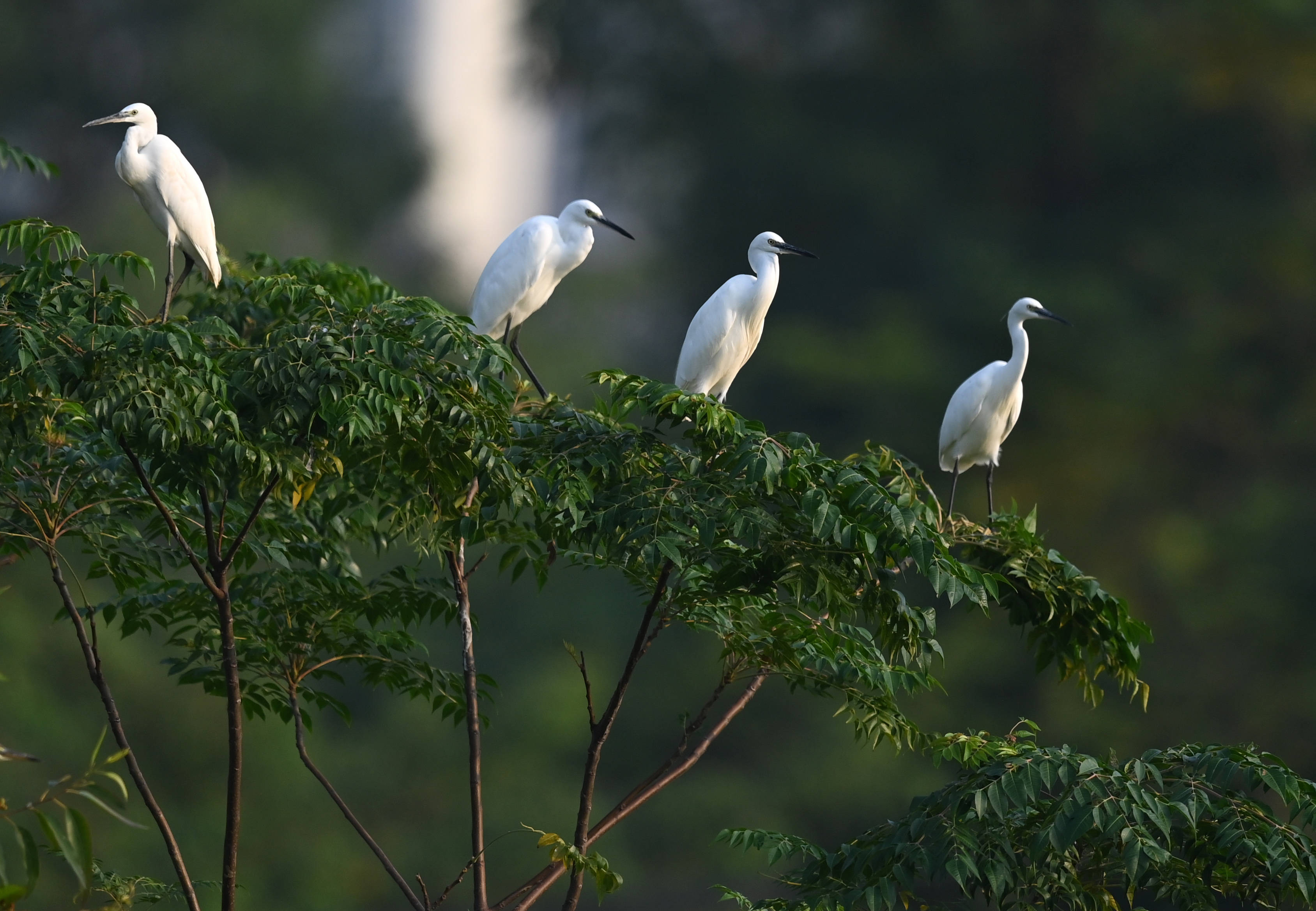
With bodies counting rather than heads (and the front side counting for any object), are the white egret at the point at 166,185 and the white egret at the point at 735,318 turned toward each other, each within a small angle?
no

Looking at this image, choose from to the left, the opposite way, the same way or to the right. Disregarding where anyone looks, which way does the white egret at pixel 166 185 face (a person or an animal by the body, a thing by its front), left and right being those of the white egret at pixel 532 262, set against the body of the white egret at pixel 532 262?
the opposite way

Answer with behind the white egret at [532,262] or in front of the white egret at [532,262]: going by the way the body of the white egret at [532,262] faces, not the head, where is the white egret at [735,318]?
in front

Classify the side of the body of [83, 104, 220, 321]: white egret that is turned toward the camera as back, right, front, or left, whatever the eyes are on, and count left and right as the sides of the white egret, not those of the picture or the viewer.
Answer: left

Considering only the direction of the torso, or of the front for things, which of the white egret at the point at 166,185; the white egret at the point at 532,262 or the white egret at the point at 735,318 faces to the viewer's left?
the white egret at the point at 166,185

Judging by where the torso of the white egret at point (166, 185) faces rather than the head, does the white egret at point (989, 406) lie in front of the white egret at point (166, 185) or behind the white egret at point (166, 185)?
behind

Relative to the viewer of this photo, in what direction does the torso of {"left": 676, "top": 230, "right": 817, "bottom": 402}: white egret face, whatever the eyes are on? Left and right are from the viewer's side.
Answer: facing to the right of the viewer

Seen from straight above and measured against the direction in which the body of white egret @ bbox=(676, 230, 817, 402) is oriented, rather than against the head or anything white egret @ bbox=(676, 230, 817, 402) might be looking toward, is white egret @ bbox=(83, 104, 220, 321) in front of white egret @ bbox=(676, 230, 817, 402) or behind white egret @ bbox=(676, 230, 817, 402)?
behind

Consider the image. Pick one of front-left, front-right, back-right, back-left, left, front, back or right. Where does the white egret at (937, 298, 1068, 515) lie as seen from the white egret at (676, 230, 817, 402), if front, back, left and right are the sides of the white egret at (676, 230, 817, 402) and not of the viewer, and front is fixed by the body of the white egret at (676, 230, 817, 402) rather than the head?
front-left

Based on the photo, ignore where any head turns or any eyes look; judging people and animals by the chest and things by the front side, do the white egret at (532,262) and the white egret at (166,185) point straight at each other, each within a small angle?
no

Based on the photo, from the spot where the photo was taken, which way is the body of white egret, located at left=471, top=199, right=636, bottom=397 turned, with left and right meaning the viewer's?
facing to the right of the viewer

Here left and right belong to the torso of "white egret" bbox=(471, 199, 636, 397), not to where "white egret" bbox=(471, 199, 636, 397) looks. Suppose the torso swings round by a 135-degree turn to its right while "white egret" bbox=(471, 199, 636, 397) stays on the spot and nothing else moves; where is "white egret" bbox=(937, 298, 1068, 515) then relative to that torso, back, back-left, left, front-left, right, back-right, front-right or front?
back-left

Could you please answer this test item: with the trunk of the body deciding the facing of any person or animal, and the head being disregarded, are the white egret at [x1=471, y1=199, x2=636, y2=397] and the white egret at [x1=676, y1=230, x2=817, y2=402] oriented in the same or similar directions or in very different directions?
same or similar directions

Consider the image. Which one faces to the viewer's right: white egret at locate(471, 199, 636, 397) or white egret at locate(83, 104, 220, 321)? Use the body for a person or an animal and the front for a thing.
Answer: white egret at locate(471, 199, 636, 397)

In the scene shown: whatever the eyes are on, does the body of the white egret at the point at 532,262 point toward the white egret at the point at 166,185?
no

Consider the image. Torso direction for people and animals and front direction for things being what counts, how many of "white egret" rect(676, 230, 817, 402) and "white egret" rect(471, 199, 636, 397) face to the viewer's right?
2

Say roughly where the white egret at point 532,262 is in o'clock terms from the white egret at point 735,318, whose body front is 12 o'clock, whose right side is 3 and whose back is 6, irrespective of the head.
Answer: the white egret at point 532,262 is roughly at 7 o'clock from the white egret at point 735,318.

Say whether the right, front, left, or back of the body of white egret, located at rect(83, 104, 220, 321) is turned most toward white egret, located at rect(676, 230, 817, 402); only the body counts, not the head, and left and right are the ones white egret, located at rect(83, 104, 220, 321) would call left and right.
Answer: back

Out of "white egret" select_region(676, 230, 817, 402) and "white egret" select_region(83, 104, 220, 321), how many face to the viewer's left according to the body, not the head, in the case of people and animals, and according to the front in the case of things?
1
